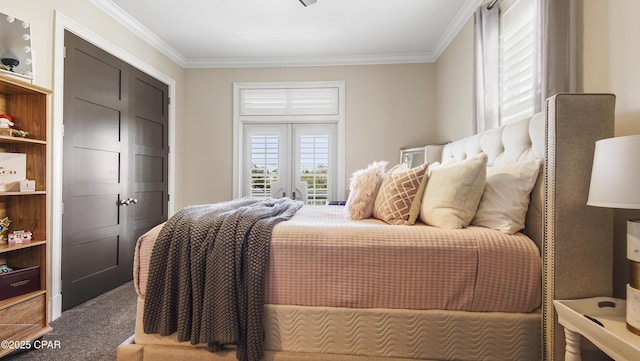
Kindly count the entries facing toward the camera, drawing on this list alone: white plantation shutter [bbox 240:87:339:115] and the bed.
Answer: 1

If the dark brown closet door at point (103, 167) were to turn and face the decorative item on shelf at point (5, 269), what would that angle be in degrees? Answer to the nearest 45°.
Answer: approximately 90° to its right

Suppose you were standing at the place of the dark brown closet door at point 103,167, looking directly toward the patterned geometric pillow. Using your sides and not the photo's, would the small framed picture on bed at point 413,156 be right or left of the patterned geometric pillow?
left

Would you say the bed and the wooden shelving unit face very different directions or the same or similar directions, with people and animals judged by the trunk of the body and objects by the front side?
very different directions

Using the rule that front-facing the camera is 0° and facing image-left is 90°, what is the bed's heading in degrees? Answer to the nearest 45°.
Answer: approximately 90°

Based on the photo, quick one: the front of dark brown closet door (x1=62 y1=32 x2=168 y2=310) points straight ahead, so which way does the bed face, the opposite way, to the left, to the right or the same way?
the opposite way

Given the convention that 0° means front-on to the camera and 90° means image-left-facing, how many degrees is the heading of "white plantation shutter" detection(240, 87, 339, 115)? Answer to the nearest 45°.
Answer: approximately 0°

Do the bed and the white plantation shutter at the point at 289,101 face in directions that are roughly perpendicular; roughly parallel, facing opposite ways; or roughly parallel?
roughly perpendicular

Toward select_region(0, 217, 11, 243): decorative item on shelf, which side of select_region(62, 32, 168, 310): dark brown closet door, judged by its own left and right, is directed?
right

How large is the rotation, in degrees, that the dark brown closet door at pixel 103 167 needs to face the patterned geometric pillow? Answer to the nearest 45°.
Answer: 0° — it already faces it

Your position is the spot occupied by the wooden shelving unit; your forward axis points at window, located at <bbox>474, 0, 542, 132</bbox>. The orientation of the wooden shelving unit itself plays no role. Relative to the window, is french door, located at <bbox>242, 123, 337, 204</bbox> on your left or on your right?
left
